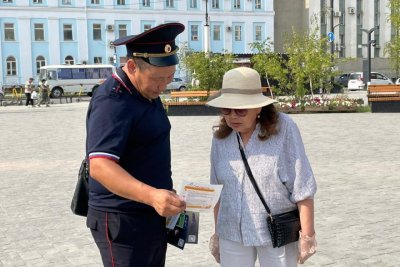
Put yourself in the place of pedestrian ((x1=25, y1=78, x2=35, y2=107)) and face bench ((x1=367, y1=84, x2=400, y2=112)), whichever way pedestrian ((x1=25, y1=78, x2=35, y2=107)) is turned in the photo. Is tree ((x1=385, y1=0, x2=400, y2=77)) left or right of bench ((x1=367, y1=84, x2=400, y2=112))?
left

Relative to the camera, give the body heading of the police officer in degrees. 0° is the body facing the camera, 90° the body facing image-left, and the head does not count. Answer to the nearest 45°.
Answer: approximately 315°

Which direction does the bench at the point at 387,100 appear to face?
toward the camera

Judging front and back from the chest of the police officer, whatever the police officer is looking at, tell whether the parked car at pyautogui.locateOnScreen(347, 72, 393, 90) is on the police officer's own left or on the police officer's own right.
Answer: on the police officer's own left

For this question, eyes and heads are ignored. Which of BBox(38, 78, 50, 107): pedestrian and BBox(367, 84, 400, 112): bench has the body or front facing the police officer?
the bench

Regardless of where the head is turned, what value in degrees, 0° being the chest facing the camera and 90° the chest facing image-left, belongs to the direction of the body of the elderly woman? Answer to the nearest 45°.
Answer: approximately 45°

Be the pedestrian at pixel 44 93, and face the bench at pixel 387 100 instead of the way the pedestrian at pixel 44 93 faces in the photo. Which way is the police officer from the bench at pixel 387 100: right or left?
right

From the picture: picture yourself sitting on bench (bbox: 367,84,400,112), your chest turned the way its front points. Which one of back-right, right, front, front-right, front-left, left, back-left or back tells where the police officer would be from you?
front

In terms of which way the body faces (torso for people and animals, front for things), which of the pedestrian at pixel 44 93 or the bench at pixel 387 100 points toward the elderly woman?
the bench

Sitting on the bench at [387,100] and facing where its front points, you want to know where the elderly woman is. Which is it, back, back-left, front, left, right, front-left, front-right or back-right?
front

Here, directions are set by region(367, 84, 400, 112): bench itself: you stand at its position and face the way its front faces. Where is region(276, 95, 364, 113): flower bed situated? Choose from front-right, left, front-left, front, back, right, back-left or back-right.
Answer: right

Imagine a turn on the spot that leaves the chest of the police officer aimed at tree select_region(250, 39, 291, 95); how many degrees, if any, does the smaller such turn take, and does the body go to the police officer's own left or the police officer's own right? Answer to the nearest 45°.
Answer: approximately 135° to the police officer's own left
